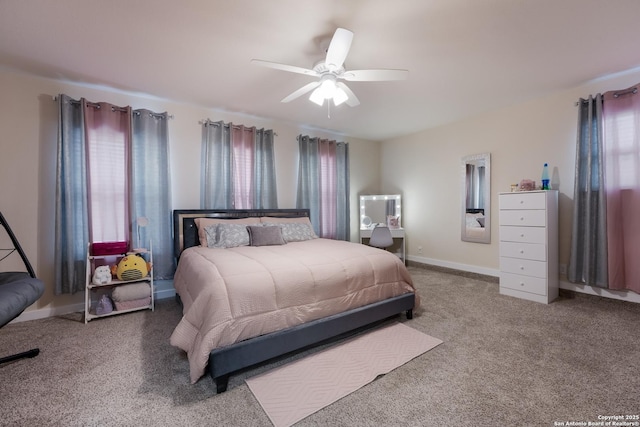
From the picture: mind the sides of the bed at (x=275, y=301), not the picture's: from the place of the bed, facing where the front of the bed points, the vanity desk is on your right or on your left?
on your left

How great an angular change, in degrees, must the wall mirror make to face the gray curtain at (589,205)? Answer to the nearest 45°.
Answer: approximately 90° to its left

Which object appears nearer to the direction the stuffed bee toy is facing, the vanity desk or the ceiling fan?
the ceiling fan

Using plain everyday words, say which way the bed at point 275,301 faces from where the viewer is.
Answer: facing the viewer and to the right of the viewer

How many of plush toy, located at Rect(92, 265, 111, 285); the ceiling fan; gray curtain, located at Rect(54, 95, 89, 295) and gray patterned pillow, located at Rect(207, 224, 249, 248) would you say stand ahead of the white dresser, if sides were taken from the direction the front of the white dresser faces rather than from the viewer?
4

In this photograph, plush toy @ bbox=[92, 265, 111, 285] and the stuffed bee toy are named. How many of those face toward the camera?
2

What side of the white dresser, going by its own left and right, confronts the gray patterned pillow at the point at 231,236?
front

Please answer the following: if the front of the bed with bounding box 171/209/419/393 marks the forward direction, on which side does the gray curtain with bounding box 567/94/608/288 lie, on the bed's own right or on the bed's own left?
on the bed's own left

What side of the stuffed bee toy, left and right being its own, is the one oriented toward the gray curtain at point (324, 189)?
left

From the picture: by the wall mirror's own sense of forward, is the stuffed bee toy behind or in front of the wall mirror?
in front

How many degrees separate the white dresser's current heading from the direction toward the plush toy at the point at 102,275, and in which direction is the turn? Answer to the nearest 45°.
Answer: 0° — it already faces it

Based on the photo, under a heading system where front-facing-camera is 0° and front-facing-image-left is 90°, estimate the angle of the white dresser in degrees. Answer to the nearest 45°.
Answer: approximately 45°

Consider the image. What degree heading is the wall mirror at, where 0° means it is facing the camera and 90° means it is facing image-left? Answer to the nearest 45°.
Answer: approximately 45°
